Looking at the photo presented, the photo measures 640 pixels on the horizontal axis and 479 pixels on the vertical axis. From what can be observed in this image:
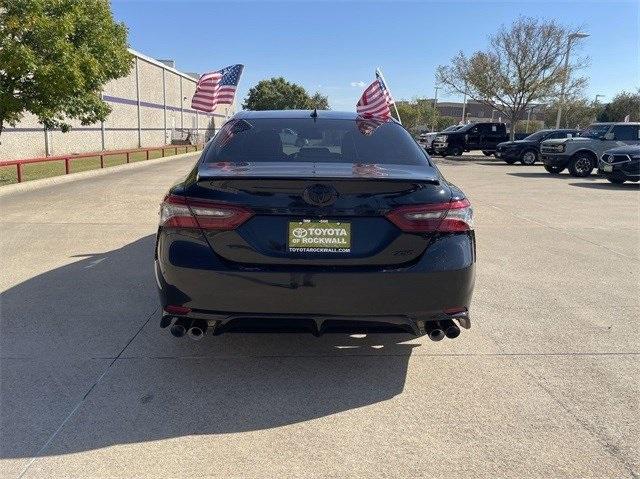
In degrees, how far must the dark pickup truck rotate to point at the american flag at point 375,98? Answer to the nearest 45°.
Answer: approximately 45° to its left

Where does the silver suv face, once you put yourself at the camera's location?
facing the viewer and to the left of the viewer

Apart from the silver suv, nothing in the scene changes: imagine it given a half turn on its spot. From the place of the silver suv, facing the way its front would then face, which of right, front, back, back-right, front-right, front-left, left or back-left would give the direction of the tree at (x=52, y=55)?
back

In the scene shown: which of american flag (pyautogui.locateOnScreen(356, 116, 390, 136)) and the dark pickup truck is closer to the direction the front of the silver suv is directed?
the american flag

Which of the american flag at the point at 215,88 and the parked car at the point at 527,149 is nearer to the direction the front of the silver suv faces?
the american flag

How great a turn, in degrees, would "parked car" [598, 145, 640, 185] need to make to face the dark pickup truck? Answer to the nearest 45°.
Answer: approximately 90° to its right

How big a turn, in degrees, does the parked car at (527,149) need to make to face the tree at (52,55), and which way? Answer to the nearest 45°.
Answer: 0° — it already faces it

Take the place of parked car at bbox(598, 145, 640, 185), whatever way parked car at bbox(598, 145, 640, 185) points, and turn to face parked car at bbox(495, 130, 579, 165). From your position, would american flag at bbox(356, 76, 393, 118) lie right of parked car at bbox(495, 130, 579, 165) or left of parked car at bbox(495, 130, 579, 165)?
left

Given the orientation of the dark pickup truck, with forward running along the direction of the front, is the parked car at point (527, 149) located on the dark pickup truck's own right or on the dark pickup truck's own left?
on the dark pickup truck's own left

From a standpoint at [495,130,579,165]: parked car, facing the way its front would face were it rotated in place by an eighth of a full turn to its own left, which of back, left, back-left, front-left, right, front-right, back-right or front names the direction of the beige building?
right
